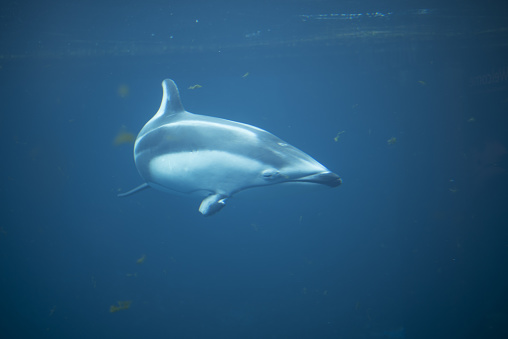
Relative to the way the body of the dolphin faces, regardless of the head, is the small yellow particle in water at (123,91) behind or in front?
behind

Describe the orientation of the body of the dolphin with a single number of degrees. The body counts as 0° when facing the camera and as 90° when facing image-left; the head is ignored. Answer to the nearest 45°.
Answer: approximately 315°
